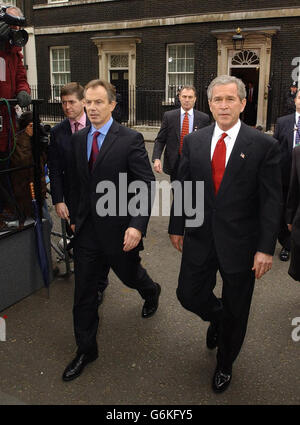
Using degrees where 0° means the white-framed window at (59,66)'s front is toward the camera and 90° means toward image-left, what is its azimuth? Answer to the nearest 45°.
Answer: approximately 0°

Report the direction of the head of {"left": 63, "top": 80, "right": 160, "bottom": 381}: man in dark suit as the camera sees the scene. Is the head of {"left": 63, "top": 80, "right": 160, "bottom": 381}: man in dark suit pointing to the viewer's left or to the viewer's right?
to the viewer's left

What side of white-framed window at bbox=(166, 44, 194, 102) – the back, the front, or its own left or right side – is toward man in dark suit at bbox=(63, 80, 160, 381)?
front

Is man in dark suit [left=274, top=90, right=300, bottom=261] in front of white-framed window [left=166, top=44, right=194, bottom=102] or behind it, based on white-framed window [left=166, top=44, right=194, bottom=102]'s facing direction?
in front

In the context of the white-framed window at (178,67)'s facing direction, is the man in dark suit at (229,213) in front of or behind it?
in front

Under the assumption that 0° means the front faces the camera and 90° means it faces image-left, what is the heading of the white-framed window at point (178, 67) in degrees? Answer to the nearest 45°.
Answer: approximately 0°

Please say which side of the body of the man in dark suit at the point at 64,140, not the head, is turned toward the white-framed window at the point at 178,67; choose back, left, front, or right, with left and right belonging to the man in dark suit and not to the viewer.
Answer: back

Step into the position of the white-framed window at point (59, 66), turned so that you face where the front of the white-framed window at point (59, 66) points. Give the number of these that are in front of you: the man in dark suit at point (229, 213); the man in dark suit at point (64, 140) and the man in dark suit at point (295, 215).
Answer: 3

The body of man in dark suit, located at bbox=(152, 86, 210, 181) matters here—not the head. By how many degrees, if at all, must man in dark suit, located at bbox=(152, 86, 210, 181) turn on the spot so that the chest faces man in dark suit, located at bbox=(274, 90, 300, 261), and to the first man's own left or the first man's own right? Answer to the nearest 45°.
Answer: approximately 45° to the first man's own left

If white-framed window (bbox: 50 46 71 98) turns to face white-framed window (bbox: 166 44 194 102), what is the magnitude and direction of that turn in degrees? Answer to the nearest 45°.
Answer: approximately 45° to its left
